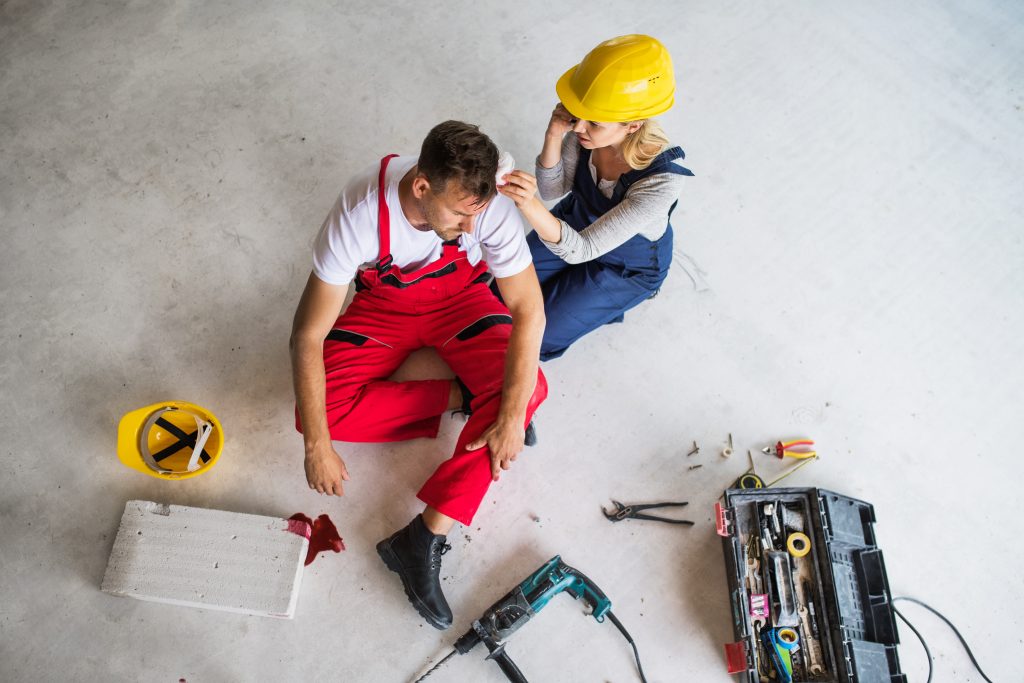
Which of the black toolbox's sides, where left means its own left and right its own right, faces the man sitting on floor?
front

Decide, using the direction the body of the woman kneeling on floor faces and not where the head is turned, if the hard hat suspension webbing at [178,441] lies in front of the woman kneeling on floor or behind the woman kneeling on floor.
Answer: in front

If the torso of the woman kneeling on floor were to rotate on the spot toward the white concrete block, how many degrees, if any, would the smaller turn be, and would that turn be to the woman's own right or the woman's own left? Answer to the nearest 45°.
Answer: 0° — they already face it

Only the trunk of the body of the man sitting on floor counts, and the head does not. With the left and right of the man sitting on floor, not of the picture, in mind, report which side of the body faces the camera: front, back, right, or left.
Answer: front

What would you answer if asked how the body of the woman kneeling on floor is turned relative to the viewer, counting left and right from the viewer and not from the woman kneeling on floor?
facing the viewer and to the left of the viewer

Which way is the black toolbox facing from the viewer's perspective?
to the viewer's left
